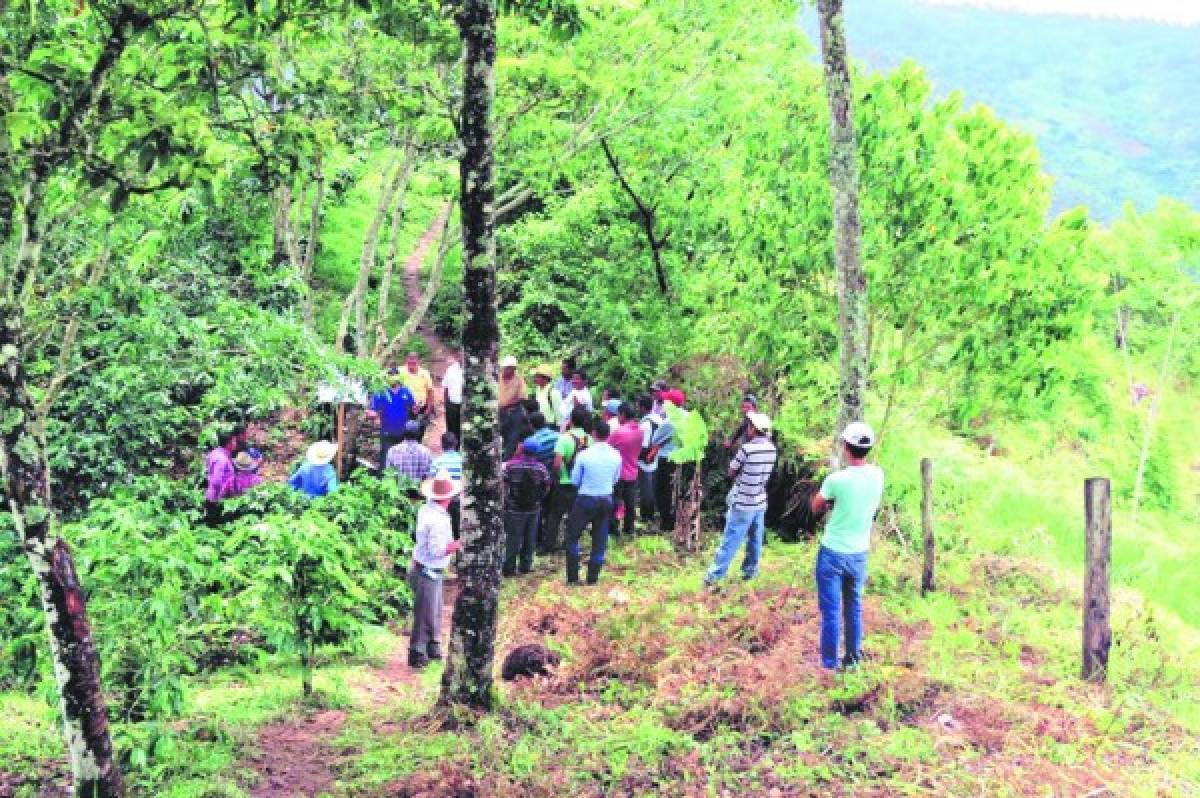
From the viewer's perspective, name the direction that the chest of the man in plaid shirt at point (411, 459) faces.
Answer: away from the camera

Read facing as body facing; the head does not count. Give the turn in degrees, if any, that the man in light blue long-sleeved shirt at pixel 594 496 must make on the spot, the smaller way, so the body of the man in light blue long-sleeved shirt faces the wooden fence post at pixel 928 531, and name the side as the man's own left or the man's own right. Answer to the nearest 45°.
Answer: approximately 90° to the man's own right

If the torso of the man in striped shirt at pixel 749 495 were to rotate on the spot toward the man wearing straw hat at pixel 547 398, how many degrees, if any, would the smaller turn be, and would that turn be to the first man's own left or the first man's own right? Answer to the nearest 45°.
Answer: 0° — they already face them

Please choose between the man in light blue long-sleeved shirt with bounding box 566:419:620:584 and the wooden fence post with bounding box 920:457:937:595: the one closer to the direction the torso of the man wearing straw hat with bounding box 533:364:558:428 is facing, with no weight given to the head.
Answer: the man in light blue long-sleeved shirt

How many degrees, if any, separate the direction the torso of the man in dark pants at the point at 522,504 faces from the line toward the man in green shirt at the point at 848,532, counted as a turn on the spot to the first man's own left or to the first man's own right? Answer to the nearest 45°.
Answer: approximately 135° to the first man's own right

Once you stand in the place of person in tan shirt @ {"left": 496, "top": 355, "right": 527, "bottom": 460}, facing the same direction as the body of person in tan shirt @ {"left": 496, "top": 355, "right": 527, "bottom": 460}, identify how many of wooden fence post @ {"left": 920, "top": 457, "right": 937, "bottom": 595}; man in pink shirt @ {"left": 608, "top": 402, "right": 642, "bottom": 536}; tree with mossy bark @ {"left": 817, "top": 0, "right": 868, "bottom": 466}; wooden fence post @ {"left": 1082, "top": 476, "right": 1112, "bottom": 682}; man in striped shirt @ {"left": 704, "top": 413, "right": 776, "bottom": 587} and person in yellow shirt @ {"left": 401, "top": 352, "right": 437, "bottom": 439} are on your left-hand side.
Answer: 5

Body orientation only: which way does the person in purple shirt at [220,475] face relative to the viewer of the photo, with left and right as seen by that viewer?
facing to the right of the viewer

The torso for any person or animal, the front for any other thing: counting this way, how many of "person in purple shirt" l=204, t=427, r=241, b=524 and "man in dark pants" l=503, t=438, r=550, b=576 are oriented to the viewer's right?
1

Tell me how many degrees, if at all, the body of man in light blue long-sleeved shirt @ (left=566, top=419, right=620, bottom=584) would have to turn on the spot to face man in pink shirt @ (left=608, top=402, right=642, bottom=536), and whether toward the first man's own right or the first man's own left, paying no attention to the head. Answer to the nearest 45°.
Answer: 0° — they already face them

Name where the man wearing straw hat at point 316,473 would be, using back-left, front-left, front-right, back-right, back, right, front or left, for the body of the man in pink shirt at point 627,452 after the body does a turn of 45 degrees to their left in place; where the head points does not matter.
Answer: front-left

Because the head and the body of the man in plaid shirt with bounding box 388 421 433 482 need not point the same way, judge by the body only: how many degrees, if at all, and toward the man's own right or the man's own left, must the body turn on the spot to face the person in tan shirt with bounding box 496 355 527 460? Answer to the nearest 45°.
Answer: approximately 45° to the man's own right

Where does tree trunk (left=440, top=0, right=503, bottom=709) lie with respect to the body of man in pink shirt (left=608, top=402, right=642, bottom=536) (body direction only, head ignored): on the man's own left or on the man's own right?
on the man's own left

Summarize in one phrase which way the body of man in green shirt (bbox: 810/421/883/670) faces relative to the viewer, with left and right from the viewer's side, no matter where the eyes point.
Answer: facing away from the viewer and to the left of the viewer

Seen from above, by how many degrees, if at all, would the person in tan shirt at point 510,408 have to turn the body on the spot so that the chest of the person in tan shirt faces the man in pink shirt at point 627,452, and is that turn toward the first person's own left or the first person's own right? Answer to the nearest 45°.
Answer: approximately 90° to the first person's own left

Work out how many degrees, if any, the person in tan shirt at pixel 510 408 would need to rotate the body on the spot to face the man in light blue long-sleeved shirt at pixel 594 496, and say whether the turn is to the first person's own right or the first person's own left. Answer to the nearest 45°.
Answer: approximately 45° to the first person's own left
